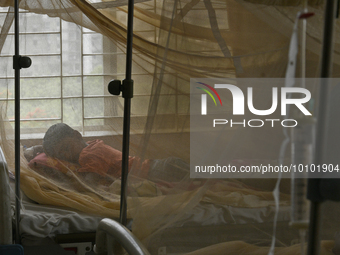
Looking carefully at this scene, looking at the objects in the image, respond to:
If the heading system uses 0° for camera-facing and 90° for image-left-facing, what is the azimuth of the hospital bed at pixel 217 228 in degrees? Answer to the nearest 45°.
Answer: approximately 270°
